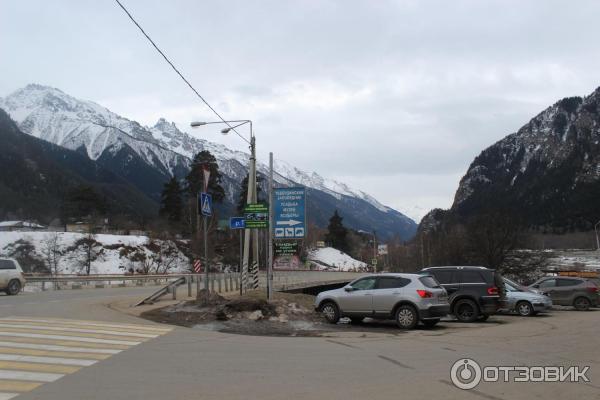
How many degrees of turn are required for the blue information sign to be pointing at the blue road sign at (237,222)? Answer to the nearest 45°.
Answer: approximately 135° to its right

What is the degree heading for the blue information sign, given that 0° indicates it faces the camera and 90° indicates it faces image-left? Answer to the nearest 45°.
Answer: approximately 0°

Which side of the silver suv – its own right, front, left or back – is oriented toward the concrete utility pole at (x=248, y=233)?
front

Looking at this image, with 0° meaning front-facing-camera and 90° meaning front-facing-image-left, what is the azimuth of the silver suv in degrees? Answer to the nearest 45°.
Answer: approximately 135°

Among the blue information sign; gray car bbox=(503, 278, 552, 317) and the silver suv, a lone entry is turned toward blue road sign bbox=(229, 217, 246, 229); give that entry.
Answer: the silver suv

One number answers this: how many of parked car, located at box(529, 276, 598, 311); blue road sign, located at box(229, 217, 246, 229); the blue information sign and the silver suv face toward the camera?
2

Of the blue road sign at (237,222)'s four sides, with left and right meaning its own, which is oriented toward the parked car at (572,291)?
left

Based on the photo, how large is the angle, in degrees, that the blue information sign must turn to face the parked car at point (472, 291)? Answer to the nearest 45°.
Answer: approximately 45° to its left

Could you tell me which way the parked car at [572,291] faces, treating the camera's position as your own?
facing to the left of the viewer
